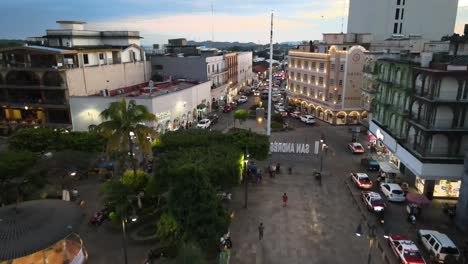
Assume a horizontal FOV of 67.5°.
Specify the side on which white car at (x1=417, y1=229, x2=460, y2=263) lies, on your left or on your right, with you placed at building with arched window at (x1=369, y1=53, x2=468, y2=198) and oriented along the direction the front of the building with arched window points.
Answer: on your left

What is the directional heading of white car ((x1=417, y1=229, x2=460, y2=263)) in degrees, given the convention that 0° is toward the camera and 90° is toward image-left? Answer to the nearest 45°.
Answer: approximately 135°

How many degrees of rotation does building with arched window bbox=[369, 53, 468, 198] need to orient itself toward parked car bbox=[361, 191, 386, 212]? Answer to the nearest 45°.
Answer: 0° — it already faces it

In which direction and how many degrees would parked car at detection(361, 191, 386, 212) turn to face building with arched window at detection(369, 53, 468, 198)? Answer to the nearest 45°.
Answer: approximately 90° to its right

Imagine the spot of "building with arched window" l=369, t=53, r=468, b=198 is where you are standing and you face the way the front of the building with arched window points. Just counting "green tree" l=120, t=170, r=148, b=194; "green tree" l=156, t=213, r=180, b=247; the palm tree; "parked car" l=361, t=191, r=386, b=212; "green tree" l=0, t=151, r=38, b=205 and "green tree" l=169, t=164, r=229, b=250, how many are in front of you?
6

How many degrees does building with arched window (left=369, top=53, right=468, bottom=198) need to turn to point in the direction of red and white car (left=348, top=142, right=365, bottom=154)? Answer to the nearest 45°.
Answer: approximately 90° to its right

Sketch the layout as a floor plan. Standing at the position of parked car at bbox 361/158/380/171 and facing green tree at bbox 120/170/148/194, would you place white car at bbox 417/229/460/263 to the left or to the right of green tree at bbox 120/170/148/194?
left
